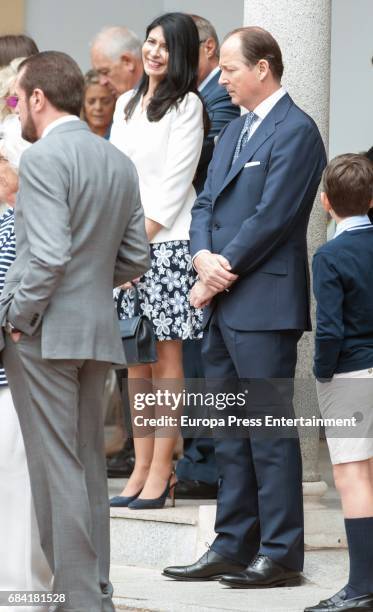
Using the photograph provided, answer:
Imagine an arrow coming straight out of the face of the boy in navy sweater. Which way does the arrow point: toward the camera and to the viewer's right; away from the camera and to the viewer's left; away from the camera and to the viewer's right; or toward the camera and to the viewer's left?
away from the camera and to the viewer's left

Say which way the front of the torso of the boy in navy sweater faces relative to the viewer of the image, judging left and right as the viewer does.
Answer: facing away from the viewer and to the left of the viewer

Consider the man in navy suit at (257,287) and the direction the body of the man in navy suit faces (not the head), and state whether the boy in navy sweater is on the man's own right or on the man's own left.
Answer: on the man's own left

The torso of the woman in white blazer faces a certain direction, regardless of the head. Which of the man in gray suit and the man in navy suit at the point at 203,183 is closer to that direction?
the man in gray suit

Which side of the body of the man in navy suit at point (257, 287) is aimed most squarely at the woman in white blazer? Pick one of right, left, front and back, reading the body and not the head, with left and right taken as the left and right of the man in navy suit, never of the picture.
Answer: right

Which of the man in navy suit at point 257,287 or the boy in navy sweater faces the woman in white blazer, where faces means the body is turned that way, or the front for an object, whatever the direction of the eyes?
the boy in navy sweater
